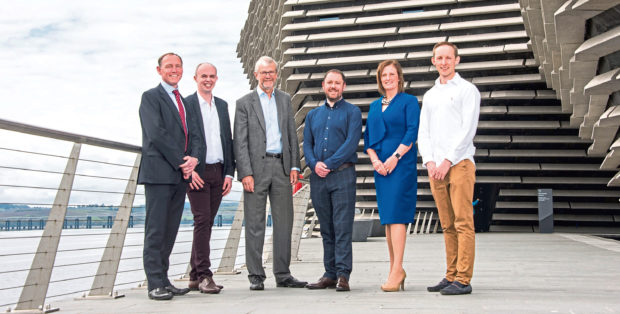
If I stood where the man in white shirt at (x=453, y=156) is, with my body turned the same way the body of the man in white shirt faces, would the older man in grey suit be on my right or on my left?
on my right

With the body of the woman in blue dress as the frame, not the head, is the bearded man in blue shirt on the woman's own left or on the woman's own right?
on the woman's own right

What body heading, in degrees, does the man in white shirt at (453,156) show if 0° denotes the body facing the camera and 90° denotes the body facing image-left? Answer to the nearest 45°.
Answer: approximately 45°
